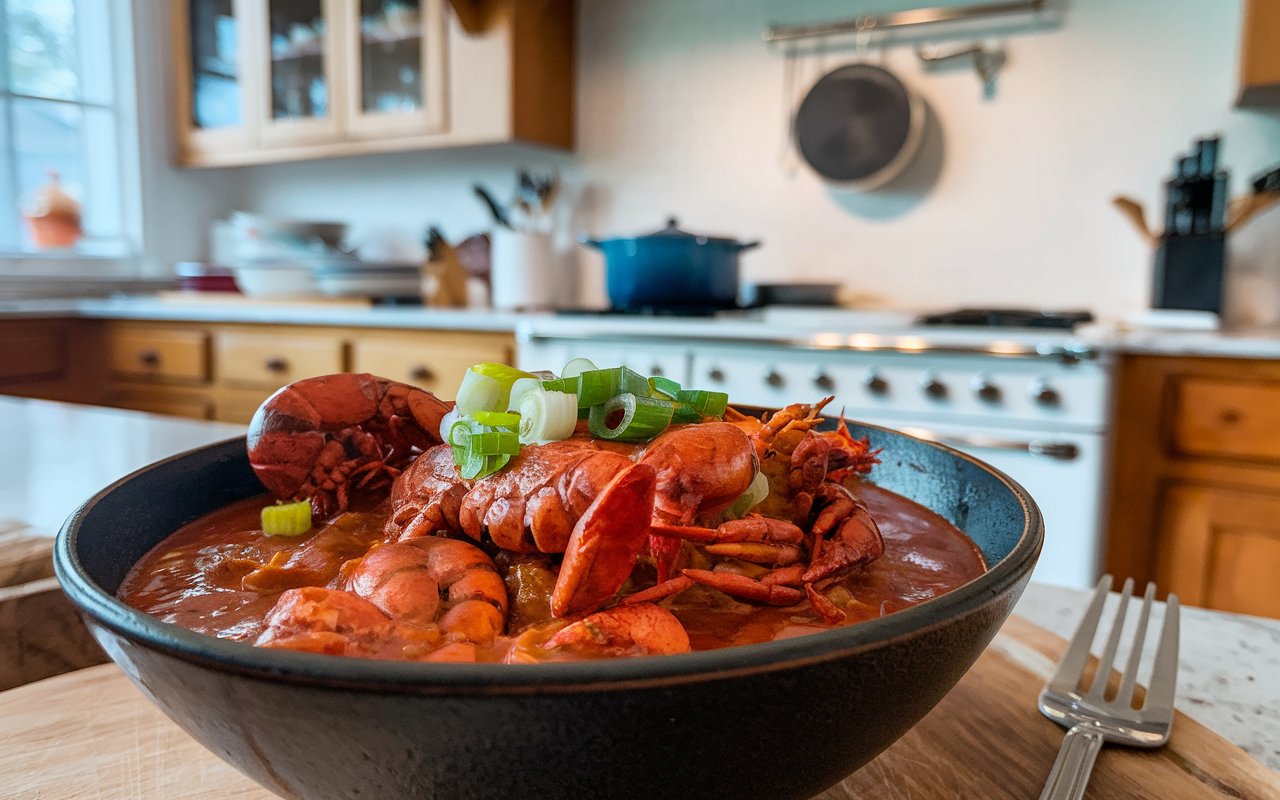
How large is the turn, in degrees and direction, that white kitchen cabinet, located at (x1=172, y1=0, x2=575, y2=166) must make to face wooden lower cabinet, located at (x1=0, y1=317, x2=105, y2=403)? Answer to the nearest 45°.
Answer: approximately 45° to its right

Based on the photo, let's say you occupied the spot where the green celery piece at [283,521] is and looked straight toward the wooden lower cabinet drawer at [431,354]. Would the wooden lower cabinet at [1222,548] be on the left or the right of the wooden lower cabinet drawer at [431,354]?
right

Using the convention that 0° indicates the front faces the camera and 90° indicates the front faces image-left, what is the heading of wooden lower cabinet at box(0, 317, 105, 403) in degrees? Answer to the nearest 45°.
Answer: approximately 0°

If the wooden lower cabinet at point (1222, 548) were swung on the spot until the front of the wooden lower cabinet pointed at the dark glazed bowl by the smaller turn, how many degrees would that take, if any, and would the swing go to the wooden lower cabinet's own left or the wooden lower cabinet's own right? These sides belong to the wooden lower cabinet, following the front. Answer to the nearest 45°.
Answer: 0° — it already faces it
